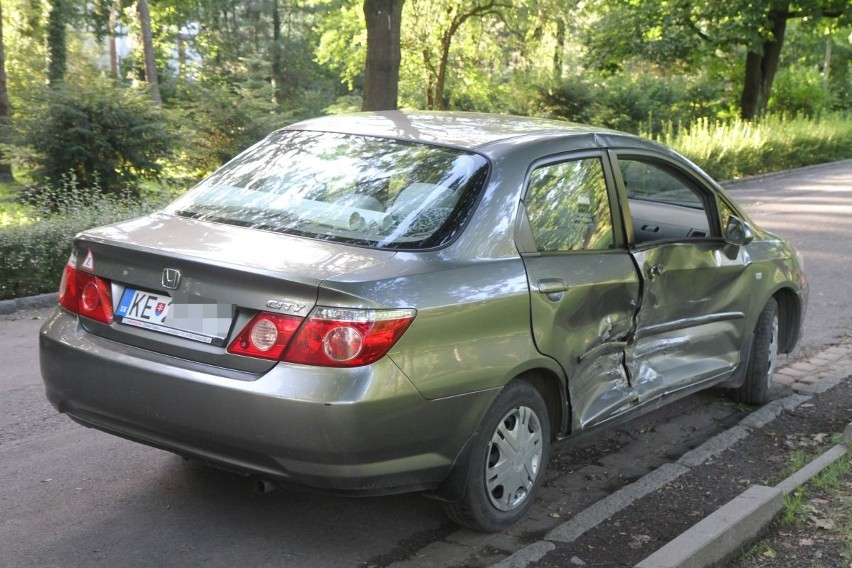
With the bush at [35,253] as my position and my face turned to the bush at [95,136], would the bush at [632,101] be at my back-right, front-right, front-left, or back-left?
front-right

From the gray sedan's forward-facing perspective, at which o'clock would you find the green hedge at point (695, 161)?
The green hedge is roughly at 11 o'clock from the gray sedan.

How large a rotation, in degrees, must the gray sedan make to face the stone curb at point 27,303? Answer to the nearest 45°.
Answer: approximately 90° to its left

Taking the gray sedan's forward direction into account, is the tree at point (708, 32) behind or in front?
in front

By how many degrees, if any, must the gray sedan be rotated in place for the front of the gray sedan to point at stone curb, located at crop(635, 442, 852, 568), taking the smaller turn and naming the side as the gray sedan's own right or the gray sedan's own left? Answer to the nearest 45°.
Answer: approximately 45° to the gray sedan's own right

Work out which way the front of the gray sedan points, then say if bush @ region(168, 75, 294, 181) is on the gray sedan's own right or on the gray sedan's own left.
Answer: on the gray sedan's own left

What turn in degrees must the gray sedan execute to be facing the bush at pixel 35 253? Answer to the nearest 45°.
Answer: approximately 90° to its left

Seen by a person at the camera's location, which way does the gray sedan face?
facing away from the viewer and to the right of the viewer

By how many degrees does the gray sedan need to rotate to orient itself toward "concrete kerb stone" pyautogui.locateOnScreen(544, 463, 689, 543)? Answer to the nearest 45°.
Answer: approximately 135° to its right

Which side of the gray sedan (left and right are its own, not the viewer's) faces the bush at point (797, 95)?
front

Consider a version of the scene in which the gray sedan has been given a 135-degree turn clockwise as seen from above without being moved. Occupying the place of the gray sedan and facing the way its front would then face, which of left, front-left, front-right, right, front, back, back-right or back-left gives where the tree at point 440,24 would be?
back

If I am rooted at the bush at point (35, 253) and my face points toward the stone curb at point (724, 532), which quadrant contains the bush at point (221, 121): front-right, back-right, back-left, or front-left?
back-left
